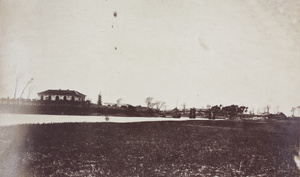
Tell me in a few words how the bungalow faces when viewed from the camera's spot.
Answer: facing the viewer
